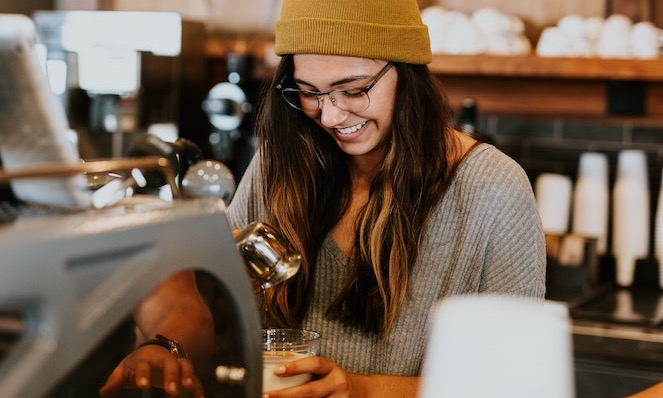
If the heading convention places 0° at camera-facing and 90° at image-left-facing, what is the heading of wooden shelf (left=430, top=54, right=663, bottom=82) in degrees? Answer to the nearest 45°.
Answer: approximately 0°

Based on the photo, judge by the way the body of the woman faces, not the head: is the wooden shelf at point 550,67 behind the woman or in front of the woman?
behind

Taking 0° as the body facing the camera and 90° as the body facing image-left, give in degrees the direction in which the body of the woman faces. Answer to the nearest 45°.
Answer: approximately 45°

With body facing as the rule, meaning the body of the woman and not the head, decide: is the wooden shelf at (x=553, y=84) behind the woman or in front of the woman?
behind

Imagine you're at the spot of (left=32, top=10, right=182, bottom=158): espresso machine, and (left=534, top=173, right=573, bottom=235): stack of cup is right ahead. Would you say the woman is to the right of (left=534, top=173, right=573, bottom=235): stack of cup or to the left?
right
